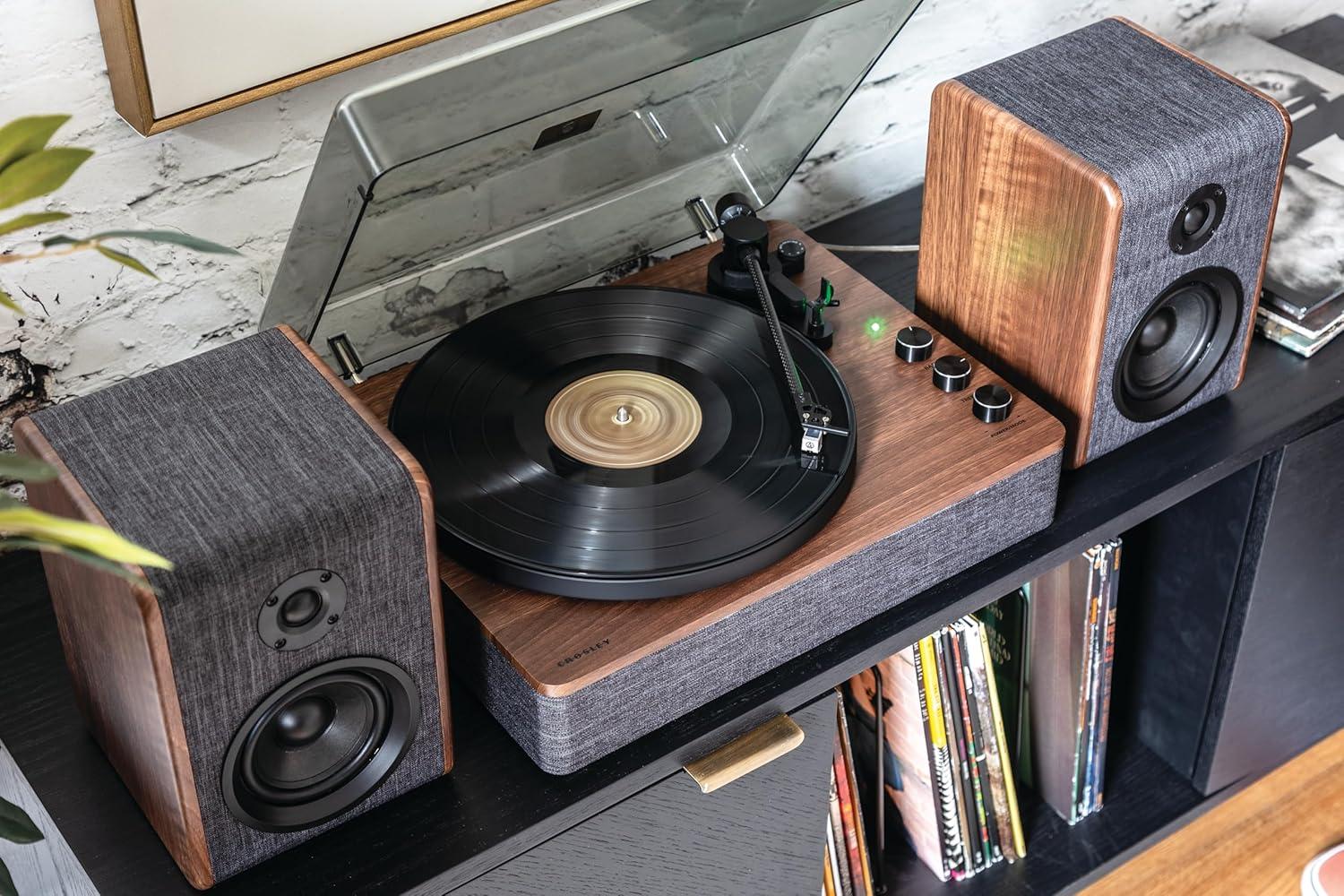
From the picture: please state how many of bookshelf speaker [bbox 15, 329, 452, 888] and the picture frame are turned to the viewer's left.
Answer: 0

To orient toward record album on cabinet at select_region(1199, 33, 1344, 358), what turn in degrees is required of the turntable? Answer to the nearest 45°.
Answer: approximately 90° to its left

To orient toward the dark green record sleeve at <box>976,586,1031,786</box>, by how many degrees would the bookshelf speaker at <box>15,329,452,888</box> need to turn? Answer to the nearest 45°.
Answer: approximately 45° to its left

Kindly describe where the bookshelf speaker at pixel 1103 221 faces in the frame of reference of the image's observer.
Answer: facing the viewer and to the right of the viewer
